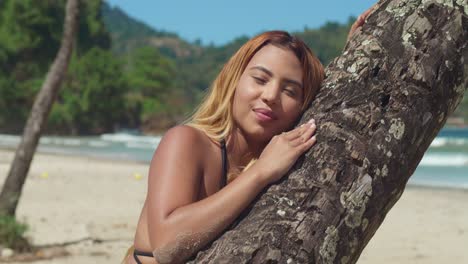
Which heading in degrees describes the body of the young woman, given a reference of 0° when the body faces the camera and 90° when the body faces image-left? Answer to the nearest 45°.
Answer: approximately 315°

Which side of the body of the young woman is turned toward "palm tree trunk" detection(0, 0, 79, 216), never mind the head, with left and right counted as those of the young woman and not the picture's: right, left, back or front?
back
